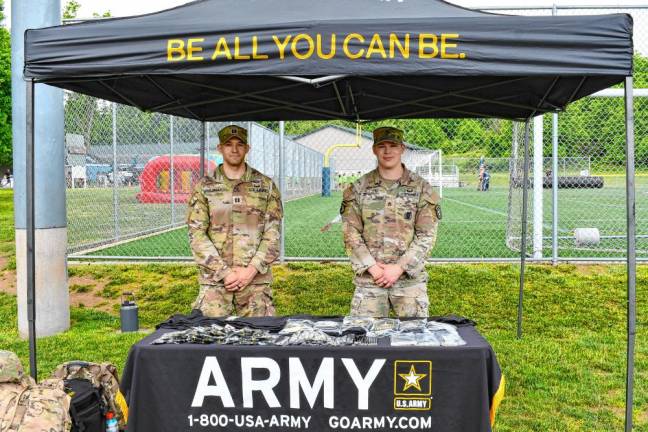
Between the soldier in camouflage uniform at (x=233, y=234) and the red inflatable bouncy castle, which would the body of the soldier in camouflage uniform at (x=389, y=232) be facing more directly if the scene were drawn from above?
the soldier in camouflage uniform

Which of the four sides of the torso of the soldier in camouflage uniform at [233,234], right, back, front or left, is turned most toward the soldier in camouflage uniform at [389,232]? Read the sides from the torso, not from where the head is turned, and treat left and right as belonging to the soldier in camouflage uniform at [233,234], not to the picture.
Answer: left

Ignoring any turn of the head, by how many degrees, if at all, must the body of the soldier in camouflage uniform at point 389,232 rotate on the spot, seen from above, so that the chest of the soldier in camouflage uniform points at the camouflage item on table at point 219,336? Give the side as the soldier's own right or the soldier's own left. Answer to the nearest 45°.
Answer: approximately 45° to the soldier's own right

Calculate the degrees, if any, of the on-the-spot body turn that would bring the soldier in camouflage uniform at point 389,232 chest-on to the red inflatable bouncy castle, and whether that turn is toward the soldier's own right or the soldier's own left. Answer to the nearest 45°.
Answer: approximately 135° to the soldier's own right

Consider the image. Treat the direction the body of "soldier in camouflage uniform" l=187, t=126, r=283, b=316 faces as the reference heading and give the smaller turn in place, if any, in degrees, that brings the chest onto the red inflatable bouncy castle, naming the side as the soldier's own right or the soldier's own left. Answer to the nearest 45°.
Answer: approximately 180°

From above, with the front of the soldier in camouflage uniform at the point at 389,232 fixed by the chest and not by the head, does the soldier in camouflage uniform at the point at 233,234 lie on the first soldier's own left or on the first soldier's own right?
on the first soldier's own right

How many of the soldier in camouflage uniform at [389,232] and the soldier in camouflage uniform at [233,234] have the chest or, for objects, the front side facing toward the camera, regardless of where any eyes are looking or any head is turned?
2

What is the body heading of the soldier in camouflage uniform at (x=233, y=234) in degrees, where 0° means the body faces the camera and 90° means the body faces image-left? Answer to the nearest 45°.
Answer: approximately 0°
